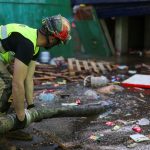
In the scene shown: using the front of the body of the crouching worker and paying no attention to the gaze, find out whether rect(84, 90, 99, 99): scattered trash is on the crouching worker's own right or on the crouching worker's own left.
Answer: on the crouching worker's own left

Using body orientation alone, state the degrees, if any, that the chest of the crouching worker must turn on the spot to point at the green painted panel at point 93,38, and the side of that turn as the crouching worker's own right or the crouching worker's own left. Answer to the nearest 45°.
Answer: approximately 90° to the crouching worker's own left

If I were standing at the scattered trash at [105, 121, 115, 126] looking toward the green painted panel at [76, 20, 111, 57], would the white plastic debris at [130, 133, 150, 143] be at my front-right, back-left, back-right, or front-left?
back-right

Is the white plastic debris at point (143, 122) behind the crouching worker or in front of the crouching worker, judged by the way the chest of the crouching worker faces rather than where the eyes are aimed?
in front

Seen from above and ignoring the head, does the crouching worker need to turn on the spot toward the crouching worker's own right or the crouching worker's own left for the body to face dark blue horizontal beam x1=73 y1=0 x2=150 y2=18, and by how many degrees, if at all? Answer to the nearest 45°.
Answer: approximately 90° to the crouching worker's own left

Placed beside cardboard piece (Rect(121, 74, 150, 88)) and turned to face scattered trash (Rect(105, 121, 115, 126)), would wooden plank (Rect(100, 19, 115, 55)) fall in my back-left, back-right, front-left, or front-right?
back-right

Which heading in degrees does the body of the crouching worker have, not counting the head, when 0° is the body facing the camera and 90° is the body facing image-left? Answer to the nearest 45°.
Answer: approximately 270°

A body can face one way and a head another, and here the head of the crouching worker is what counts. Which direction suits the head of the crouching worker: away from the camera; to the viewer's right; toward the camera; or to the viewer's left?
to the viewer's right

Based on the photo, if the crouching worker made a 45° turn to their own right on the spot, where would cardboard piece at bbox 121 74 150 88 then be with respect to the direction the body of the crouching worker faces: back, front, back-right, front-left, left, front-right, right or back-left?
left

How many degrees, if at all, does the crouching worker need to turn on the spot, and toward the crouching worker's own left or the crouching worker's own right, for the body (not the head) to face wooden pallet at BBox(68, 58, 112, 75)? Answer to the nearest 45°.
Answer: approximately 90° to the crouching worker's own left

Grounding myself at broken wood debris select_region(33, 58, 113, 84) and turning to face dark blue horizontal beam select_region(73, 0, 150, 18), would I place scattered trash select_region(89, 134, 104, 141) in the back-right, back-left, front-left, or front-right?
back-right

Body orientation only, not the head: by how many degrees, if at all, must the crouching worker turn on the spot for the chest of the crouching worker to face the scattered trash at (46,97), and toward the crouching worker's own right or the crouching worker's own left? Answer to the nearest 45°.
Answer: approximately 90° to the crouching worker's own left

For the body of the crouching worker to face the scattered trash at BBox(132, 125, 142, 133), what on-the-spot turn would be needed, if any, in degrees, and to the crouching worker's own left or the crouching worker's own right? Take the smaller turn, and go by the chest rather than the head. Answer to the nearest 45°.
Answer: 0° — they already face it
